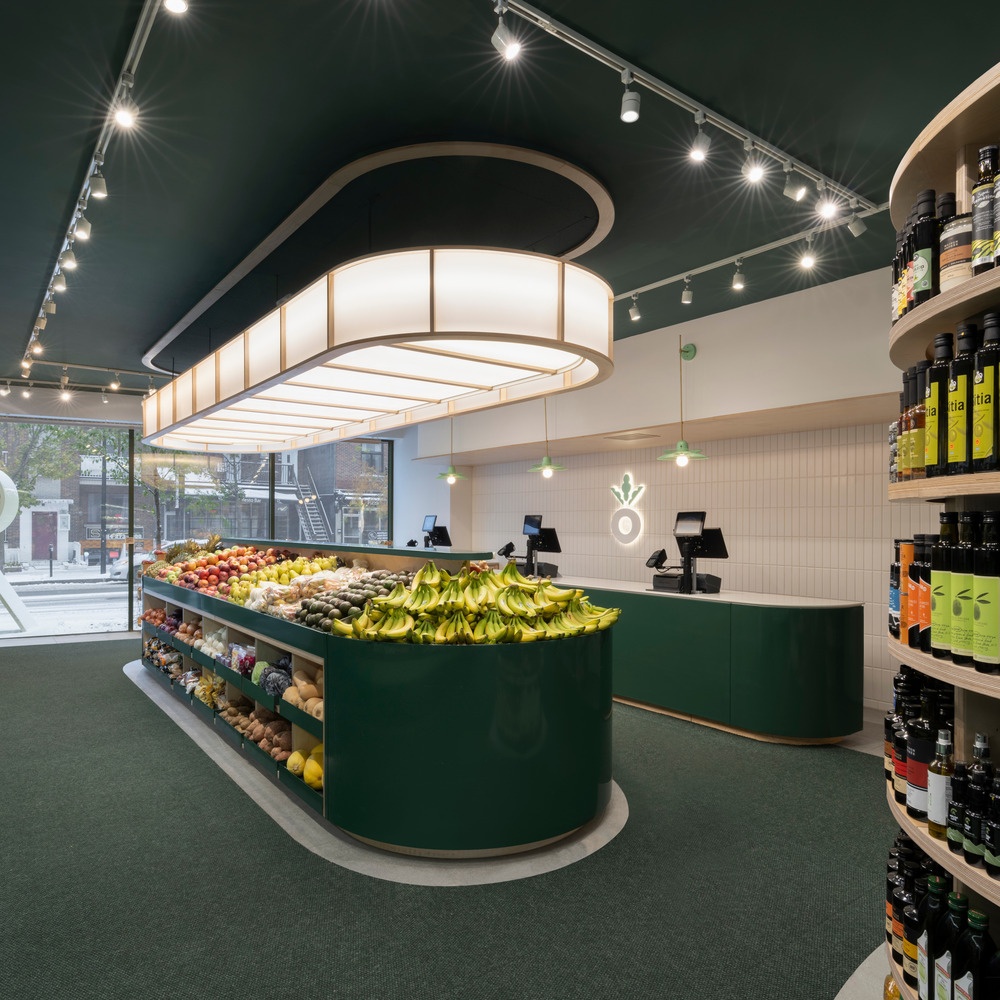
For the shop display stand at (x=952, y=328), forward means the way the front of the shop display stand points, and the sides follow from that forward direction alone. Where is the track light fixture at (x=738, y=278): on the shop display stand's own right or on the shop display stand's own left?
on the shop display stand's own right

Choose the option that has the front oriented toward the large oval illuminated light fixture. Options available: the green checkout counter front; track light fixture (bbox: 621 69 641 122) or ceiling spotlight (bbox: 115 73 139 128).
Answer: the green checkout counter front

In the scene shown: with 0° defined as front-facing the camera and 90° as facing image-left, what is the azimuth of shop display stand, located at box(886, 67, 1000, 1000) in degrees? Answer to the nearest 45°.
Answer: approximately 45°

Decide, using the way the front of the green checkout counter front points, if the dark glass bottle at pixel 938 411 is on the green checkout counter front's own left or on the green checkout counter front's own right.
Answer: on the green checkout counter front's own left

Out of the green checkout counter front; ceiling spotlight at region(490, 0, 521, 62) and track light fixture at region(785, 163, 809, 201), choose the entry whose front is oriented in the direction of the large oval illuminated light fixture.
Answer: the green checkout counter front

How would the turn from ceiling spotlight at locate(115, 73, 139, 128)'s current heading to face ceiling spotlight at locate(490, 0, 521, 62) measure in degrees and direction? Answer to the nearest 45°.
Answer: approximately 45° to its left

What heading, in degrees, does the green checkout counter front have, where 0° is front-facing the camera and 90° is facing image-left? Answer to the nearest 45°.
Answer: approximately 45°

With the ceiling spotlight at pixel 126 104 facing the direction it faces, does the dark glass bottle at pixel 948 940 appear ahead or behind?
ahead

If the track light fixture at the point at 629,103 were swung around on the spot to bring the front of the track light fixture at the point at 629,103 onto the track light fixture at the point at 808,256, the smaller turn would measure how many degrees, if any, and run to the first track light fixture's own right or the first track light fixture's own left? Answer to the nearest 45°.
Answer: approximately 135° to the first track light fixture's own left

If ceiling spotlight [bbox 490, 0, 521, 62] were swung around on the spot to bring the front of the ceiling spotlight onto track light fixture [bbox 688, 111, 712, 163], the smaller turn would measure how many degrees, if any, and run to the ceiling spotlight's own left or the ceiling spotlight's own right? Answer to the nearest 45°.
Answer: approximately 90° to the ceiling spotlight's own left

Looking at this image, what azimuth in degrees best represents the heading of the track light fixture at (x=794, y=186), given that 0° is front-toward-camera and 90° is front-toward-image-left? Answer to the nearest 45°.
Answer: approximately 315°
